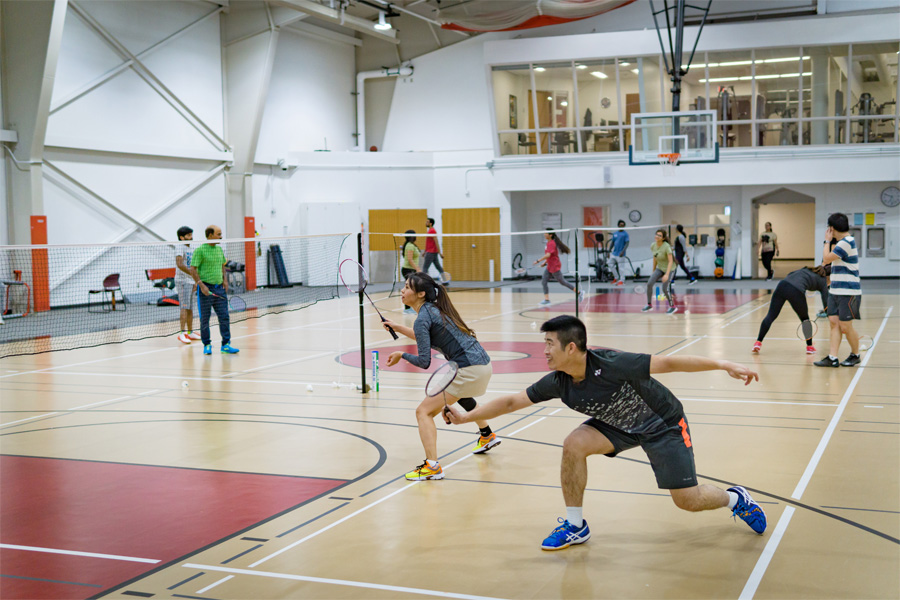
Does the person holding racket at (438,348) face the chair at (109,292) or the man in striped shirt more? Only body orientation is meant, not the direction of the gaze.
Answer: the chair

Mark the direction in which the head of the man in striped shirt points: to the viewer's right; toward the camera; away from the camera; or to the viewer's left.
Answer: to the viewer's left

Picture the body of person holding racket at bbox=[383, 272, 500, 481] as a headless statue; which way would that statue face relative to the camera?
to the viewer's left

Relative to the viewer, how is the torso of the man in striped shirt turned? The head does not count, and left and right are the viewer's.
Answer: facing to the left of the viewer

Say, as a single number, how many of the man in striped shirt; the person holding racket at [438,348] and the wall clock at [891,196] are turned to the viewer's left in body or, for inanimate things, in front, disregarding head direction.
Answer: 2

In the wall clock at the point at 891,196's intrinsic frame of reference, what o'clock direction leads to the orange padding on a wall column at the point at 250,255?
The orange padding on a wall column is roughly at 2 o'clock from the wall clock.

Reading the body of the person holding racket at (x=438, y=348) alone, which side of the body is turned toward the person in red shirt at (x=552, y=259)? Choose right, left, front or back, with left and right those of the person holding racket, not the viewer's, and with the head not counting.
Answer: right

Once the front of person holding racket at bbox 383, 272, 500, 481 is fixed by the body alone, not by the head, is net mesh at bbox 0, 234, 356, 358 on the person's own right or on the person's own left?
on the person's own right

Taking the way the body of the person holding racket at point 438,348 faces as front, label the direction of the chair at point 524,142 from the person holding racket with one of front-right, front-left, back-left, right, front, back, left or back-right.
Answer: right

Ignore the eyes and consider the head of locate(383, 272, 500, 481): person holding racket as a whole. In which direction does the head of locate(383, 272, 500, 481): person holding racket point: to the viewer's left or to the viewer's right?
to the viewer's left
